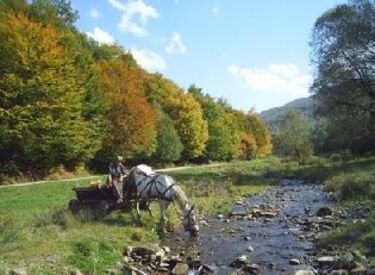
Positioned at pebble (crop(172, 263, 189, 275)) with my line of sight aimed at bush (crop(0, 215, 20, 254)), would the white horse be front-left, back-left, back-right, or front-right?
front-right

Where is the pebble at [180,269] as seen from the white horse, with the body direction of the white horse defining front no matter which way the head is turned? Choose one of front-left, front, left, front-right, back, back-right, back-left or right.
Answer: front-right

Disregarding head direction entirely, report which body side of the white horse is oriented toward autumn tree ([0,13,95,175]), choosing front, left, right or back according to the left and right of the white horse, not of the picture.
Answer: back

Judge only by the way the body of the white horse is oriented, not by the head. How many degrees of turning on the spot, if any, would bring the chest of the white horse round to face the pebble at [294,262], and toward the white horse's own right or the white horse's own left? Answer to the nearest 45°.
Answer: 0° — it already faces it

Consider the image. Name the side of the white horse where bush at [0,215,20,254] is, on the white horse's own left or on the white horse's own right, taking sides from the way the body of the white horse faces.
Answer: on the white horse's own right

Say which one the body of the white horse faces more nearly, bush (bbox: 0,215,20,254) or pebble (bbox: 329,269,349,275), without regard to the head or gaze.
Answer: the pebble

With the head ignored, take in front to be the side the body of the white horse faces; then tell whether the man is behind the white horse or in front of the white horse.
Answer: behind

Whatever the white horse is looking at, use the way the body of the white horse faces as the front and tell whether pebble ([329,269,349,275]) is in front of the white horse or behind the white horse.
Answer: in front

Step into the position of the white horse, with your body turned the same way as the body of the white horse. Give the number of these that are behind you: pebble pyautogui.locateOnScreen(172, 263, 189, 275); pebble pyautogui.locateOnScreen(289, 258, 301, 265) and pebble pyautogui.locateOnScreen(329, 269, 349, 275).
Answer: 0

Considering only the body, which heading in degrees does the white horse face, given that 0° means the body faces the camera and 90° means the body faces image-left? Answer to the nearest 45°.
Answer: approximately 315°

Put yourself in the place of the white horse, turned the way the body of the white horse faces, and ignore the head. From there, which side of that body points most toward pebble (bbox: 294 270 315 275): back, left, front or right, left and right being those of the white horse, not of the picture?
front

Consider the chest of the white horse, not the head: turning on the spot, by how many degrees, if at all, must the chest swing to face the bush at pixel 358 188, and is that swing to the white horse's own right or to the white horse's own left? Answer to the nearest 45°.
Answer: approximately 90° to the white horse's own left
